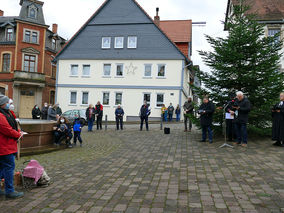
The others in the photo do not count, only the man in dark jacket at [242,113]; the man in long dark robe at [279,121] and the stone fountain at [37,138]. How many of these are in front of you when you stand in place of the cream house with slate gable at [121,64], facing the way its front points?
3

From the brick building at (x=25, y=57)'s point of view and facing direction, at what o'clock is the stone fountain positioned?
The stone fountain is roughly at 12 o'clock from the brick building.

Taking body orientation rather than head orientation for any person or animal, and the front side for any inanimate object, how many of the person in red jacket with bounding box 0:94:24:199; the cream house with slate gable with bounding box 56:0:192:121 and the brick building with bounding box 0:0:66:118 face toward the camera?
2

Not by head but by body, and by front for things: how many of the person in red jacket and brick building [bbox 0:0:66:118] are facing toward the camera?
1

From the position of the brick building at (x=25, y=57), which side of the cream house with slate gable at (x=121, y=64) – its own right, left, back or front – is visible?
right

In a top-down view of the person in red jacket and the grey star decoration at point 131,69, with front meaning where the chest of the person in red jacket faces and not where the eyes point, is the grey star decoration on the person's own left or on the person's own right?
on the person's own left

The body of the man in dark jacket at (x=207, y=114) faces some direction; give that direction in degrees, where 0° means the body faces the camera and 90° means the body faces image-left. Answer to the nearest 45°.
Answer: approximately 45°

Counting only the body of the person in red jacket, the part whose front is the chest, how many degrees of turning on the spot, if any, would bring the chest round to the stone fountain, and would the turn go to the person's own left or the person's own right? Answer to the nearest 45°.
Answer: approximately 90° to the person's own left

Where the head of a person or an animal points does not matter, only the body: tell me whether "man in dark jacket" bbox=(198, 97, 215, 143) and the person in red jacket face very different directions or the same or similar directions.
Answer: very different directions

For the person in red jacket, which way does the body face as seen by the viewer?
to the viewer's right

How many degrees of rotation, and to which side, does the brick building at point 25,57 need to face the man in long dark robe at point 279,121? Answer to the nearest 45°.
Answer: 0° — it already faces them

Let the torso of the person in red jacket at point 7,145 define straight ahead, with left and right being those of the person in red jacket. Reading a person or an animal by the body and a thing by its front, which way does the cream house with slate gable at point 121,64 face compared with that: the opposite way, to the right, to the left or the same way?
to the right
